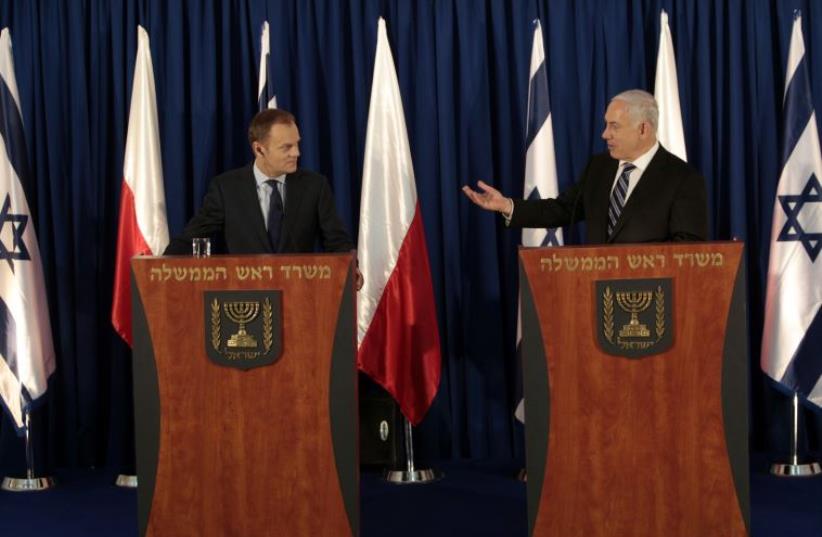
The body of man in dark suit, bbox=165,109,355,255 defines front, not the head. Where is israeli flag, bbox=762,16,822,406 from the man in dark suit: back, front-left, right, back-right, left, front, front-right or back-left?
left

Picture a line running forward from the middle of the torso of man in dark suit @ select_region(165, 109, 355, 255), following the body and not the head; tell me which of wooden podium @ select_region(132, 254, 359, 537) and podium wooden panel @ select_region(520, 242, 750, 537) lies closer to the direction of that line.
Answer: the wooden podium

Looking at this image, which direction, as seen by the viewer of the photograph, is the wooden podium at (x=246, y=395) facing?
facing the viewer

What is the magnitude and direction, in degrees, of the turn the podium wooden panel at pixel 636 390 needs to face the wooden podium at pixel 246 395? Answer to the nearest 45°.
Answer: approximately 90° to its right

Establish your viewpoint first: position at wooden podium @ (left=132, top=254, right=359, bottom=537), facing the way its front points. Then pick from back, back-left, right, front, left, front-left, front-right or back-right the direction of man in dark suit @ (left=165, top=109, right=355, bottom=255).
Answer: back

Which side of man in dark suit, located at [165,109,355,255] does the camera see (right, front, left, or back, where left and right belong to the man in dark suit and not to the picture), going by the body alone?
front

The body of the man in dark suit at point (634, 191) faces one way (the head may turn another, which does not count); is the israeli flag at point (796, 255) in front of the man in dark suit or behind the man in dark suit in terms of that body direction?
behind

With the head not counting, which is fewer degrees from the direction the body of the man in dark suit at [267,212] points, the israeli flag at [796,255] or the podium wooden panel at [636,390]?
the podium wooden panel

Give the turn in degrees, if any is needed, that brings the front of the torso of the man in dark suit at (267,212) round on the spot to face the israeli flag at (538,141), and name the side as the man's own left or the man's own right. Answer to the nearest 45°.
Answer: approximately 135° to the man's own left

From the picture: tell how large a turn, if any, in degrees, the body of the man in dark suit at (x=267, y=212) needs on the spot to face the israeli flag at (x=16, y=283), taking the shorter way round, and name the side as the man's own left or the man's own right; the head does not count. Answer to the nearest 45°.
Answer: approximately 135° to the man's own right

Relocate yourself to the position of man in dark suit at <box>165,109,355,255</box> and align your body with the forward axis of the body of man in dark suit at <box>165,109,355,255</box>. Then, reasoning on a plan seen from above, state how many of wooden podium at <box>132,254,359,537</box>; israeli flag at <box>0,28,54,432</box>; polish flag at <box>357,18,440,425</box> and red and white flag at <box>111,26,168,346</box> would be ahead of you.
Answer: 1

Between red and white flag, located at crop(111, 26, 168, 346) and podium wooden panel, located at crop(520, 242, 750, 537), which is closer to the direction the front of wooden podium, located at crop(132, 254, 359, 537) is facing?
the podium wooden panel

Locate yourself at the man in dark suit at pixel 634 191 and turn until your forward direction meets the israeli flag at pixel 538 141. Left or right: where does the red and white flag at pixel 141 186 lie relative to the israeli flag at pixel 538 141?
left

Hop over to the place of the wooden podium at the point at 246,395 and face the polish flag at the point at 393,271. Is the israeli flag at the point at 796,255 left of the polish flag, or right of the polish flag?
right

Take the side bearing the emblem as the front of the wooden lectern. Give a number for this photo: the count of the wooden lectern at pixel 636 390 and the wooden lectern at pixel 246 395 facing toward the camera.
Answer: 2

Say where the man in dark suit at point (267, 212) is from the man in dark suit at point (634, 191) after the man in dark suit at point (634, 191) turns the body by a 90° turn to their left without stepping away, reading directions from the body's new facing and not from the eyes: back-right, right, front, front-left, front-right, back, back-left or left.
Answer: back-right

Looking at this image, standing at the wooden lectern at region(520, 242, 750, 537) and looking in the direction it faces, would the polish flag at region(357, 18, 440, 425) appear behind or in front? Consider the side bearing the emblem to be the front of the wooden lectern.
behind

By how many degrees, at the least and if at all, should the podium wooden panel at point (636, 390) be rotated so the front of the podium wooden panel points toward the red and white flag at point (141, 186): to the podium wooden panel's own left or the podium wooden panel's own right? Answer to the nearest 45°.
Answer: approximately 135° to the podium wooden panel's own right

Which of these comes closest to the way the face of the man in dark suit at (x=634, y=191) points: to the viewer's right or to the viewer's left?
to the viewer's left
